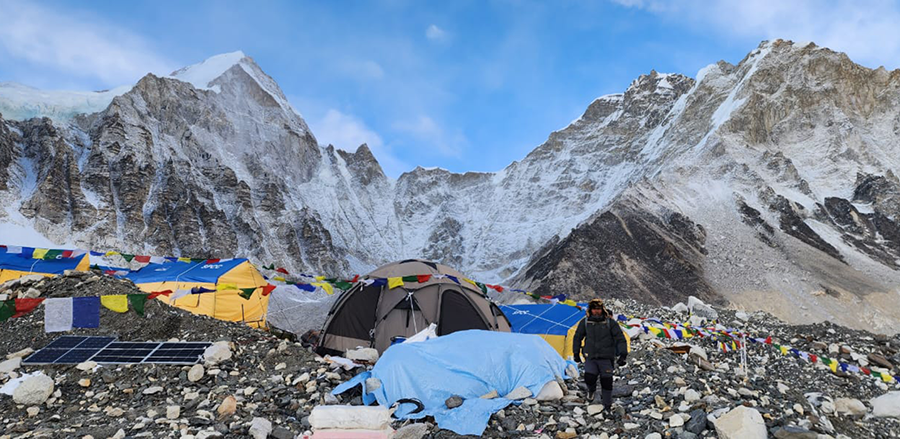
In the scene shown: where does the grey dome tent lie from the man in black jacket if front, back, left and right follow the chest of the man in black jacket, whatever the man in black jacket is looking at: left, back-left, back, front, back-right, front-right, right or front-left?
back-right

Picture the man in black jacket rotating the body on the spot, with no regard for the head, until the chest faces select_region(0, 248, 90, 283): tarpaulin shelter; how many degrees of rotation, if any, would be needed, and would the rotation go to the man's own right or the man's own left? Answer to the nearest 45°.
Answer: approximately 90° to the man's own right

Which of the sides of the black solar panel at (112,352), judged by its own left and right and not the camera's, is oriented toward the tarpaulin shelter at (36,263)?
back

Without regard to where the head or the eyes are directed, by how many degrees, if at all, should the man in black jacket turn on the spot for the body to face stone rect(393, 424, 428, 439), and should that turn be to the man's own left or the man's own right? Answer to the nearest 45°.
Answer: approximately 45° to the man's own right

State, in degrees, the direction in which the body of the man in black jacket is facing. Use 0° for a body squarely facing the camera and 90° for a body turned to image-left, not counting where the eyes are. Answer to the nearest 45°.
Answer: approximately 0°

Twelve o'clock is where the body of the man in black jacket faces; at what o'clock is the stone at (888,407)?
The stone is roughly at 8 o'clock from the man in black jacket.

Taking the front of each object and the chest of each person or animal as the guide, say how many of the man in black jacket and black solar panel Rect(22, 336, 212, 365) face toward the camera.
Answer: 2

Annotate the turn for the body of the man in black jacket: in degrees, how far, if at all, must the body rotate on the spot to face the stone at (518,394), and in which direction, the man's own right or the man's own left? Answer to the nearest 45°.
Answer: approximately 90° to the man's own right

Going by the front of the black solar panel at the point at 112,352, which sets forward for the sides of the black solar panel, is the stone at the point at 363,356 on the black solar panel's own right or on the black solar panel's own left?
on the black solar panel's own left

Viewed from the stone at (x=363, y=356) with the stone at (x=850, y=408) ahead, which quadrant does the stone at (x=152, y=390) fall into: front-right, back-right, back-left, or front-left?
back-right
